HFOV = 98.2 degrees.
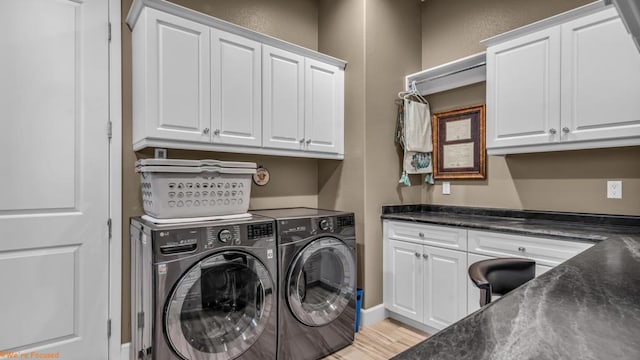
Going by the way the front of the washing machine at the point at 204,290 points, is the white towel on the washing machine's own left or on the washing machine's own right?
on the washing machine's own left

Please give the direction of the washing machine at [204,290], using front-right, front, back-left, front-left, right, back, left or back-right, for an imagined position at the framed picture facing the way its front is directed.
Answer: front

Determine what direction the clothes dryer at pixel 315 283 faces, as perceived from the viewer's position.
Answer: facing the viewer and to the right of the viewer

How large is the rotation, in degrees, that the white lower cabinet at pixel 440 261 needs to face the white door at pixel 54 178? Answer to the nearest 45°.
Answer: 0° — it already faces it

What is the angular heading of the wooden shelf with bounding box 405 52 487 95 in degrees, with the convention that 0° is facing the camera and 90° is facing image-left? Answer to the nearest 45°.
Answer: approximately 45°

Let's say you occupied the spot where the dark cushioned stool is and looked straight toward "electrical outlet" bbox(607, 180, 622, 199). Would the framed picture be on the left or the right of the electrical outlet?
left

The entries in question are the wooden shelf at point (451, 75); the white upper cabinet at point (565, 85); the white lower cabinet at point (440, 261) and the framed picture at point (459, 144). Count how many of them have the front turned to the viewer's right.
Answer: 0

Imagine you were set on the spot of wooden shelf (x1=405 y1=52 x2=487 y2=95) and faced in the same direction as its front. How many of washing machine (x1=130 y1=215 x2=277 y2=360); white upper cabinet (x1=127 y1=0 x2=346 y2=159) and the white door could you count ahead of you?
3

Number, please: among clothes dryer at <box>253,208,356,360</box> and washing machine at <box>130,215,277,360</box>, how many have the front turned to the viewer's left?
0

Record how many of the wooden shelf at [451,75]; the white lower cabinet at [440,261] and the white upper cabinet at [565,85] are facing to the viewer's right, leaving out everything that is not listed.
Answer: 0

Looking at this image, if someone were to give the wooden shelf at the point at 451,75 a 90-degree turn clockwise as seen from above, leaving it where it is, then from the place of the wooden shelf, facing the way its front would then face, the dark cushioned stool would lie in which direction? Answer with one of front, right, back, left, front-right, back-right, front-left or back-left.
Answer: back-left

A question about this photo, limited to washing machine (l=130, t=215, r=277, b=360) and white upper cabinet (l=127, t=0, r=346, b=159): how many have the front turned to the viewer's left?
0
